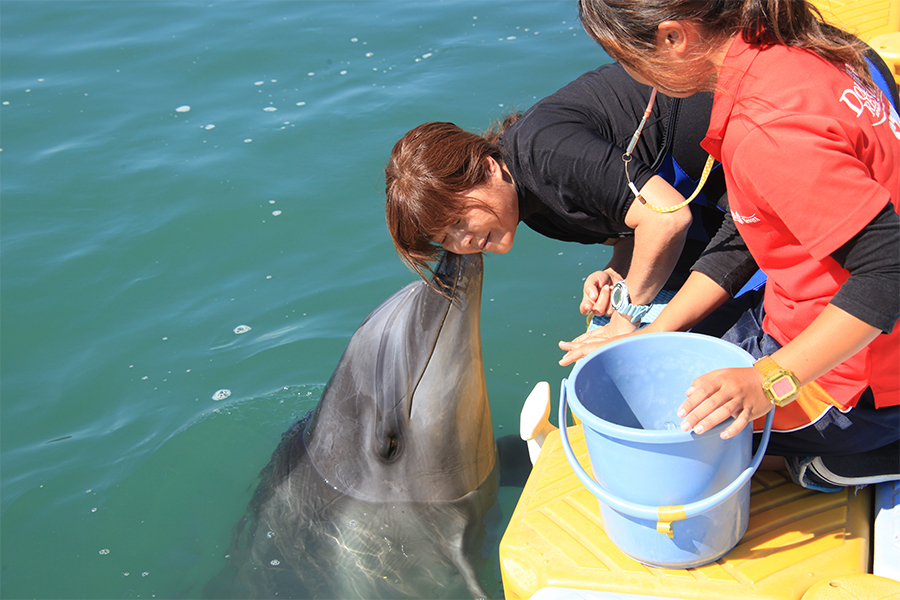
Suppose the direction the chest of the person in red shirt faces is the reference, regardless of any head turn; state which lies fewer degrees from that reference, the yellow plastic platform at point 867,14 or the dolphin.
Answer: the dolphin

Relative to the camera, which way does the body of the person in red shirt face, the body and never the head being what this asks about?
to the viewer's left

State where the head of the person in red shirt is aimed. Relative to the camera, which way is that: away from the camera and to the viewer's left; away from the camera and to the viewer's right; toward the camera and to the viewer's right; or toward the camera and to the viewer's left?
away from the camera and to the viewer's left

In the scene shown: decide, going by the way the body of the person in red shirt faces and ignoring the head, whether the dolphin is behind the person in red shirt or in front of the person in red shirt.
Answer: in front
